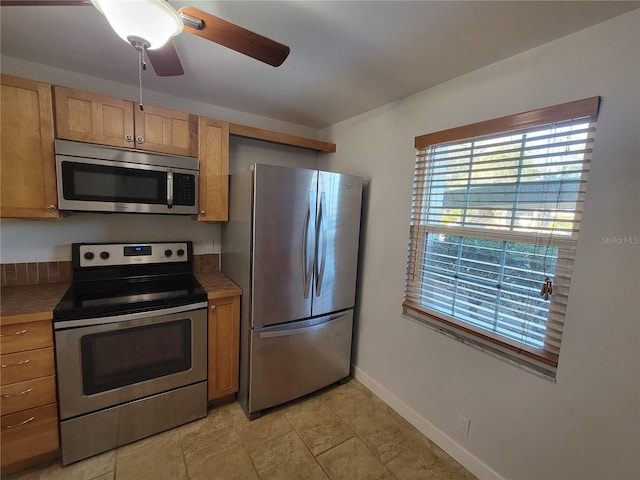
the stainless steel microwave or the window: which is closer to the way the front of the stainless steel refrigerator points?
the window

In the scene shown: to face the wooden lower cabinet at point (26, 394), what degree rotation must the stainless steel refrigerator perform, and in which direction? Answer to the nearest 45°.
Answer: approximately 135° to its right

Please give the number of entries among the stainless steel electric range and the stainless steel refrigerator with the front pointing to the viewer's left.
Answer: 0

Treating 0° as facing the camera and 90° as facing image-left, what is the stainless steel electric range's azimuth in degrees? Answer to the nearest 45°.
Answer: approximately 0°

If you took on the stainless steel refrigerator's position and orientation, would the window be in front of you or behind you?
in front

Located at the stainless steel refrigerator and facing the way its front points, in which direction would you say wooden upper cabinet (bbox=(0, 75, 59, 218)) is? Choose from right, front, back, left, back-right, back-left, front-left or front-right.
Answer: back-right

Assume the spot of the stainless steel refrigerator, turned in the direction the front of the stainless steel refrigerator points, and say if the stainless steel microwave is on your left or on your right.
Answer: on your right
